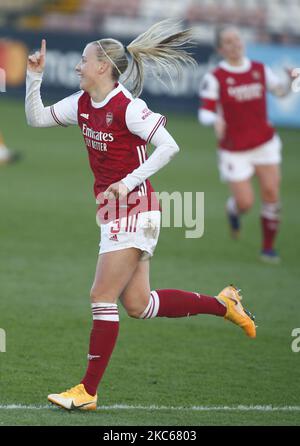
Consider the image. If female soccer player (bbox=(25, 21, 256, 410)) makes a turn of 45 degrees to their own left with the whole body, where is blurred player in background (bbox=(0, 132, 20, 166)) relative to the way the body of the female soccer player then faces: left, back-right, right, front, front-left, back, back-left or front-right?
back

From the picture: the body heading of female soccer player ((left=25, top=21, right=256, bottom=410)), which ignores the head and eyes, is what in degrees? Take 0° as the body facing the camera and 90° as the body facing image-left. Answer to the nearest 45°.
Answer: approximately 45°

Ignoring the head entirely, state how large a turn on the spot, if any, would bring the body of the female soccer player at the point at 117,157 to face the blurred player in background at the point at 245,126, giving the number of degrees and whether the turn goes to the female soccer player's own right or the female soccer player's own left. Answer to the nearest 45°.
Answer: approximately 135° to the female soccer player's own right

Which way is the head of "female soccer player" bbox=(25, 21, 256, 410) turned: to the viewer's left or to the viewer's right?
to the viewer's left
